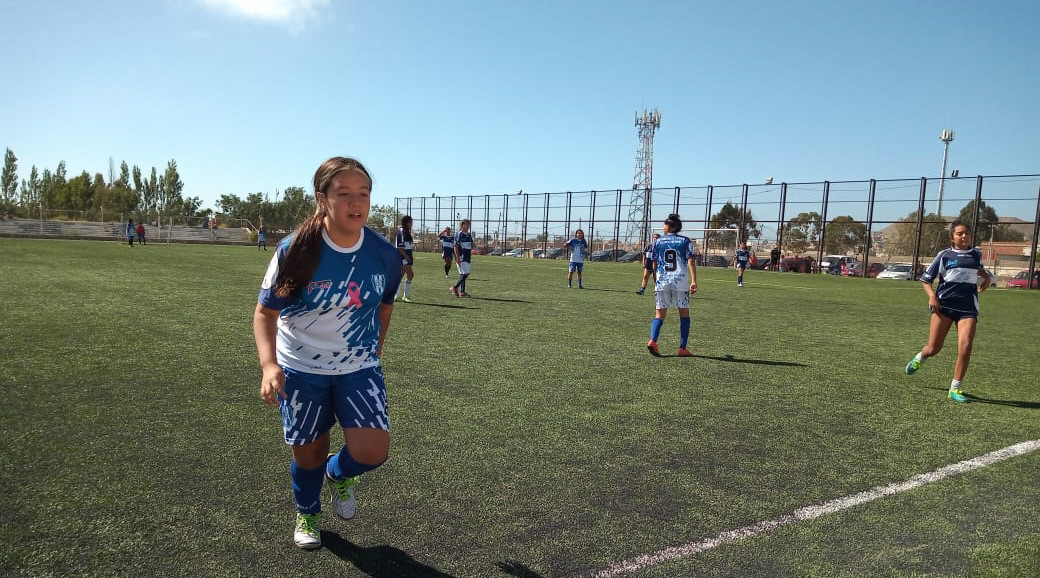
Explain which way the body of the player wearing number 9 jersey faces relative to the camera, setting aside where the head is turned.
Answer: away from the camera

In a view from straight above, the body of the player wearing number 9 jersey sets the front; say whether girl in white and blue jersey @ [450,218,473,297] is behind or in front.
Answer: in front

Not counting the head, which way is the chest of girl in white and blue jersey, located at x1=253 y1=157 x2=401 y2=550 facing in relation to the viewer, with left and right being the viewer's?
facing the viewer

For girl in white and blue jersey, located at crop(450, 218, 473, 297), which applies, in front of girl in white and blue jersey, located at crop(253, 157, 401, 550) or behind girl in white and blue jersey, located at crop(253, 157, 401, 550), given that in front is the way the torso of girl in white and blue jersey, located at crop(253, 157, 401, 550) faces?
behind

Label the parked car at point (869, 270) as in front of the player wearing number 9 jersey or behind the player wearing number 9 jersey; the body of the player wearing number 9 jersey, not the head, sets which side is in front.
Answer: in front

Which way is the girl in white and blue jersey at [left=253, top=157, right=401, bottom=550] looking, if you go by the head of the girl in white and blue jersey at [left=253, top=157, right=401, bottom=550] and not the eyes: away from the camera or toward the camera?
toward the camera

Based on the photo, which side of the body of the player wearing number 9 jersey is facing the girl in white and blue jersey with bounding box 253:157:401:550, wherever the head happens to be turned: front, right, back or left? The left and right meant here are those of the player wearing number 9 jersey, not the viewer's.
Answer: back

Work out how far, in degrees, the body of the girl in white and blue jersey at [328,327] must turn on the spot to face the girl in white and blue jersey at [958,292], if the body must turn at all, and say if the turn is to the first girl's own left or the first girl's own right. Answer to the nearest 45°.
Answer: approximately 90° to the first girl's own left

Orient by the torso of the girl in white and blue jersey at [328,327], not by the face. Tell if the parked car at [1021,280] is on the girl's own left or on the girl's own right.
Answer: on the girl's own left

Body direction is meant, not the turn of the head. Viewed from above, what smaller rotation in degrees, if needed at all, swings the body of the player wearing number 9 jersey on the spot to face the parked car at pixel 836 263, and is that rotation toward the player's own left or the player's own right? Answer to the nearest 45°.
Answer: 0° — they already face it

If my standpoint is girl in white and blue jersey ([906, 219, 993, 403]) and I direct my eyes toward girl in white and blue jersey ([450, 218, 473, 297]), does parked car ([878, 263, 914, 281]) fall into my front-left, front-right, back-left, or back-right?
front-right

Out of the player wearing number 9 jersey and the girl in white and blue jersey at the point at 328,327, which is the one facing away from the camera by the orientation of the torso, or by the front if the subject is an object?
the player wearing number 9 jersey

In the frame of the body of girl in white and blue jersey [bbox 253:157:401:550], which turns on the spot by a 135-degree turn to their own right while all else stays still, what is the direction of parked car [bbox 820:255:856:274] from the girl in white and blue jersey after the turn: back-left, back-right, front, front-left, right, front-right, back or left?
right

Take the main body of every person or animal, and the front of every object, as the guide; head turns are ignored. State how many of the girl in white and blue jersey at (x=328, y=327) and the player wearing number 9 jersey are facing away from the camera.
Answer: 1
